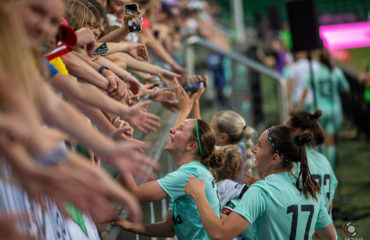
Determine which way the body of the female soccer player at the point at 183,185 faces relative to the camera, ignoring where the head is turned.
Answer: to the viewer's left

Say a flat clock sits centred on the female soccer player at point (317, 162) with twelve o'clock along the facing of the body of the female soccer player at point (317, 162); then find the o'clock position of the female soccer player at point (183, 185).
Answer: the female soccer player at point (183, 185) is roughly at 9 o'clock from the female soccer player at point (317, 162).

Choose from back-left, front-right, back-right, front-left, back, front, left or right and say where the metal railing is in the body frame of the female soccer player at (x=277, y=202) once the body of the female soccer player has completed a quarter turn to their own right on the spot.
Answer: front-left

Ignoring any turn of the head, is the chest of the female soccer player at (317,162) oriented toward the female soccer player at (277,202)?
no

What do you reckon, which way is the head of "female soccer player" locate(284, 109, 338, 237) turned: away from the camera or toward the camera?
away from the camera

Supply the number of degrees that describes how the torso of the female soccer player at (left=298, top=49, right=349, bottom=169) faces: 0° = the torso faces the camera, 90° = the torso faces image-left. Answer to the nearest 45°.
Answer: approximately 180°

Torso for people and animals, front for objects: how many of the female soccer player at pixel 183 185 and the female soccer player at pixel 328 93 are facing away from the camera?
1

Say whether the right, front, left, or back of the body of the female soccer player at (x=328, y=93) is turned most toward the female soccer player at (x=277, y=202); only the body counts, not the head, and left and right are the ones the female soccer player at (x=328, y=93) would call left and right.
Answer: back

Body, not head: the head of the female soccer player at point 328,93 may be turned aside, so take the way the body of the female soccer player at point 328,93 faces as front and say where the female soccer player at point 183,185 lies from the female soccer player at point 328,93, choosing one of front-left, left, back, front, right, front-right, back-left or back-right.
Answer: back

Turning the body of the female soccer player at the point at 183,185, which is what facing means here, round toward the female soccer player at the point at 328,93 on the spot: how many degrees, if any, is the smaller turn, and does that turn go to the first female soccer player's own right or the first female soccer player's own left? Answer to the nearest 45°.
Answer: approximately 135° to the first female soccer player's own right

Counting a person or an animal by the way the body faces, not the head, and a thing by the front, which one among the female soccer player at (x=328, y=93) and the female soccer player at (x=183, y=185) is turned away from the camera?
the female soccer player at (x=328, y=93)

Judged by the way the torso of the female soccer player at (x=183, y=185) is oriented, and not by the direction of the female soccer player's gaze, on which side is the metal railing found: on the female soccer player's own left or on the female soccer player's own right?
on the female soccer player's own right

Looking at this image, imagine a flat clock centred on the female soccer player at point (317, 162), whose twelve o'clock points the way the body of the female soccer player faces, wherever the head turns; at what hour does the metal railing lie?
The metal railing is roughly at 1 o'clock from the female soccer player.

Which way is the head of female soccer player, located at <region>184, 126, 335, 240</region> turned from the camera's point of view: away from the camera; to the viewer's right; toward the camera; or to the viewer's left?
to the viewer's left

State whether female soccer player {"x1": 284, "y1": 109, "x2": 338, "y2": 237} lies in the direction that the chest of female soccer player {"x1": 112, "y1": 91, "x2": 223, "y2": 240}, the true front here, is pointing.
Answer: no

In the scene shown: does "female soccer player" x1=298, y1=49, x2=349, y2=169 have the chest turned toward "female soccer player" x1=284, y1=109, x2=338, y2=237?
no
